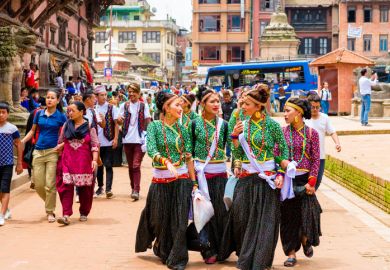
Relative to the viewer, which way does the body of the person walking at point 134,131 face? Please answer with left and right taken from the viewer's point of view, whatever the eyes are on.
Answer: facing the viewer

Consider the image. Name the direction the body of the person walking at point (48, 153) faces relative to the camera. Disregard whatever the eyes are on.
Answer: toward the camera

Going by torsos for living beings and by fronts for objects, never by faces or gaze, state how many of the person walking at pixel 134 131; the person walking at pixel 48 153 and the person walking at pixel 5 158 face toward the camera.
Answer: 3

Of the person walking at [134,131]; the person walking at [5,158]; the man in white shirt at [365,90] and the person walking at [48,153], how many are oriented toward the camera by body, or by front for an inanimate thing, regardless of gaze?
3

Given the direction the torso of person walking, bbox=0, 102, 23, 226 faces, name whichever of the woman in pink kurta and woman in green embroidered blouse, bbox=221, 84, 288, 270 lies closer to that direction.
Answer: the woman in green embroidered blouse

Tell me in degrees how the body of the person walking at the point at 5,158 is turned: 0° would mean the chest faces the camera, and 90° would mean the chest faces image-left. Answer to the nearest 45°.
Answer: approximately 0°

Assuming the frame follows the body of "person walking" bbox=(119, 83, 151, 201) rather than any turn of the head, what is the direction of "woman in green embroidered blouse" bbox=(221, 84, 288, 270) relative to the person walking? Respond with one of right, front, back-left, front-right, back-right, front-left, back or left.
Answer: front

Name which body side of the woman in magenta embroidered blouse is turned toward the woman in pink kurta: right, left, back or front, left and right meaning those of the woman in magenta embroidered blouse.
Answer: right

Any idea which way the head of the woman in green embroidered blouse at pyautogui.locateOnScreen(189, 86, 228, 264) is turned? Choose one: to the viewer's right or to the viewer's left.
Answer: to the viewer's right

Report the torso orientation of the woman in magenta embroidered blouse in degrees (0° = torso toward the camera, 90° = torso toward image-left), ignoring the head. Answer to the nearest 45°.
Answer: approximately 45°

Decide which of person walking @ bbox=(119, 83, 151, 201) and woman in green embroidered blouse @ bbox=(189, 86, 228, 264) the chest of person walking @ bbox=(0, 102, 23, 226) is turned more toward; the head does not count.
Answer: the woman in green embroidered blouse

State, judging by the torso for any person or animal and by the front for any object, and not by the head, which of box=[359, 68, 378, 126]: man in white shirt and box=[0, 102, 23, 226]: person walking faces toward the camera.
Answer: the person walking

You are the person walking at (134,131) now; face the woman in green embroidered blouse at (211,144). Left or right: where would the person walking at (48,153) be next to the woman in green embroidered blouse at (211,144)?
right

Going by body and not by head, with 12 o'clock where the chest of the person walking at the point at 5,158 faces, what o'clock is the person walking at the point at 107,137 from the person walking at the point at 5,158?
the person walking at the point at 107,137 is roughly at 7 o'clock from the person walking at the point at 5,158.
